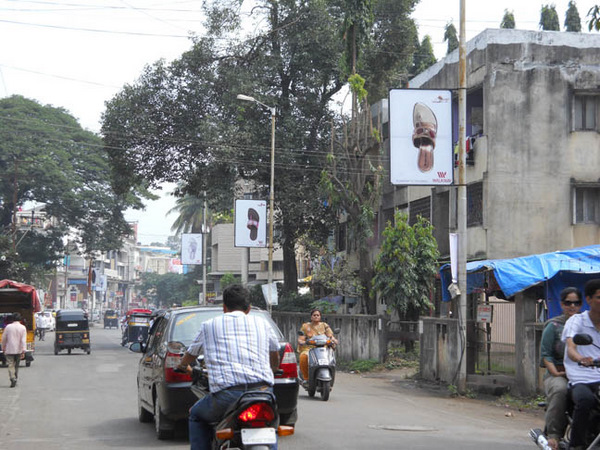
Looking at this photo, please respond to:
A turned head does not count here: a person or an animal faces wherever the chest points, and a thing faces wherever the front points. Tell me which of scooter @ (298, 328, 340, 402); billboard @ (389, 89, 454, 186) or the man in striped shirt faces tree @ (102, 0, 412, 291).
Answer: the man in striped shirt

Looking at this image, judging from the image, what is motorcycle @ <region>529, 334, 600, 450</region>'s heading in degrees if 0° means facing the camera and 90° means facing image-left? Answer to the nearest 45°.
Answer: approximately 315°

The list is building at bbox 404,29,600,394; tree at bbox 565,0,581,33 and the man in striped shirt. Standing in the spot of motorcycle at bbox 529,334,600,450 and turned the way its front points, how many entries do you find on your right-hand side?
1

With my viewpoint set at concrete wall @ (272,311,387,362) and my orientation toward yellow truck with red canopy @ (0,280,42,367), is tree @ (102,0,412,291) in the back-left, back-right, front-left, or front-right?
front-right

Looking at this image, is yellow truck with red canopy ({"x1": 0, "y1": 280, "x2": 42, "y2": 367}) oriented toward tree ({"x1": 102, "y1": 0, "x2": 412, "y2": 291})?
no

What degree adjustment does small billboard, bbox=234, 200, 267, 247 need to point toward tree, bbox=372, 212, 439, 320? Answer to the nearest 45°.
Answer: approximately 45° to its left

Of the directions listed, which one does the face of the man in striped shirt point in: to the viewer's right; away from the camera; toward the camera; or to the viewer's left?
away from the camera

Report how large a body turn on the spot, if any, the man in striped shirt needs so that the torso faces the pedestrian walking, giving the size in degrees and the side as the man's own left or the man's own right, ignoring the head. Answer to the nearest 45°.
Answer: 0° — they already face them

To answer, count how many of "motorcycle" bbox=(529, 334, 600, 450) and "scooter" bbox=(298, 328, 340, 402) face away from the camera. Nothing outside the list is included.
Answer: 0

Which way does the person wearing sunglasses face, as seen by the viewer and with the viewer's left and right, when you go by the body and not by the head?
facing the viewer and to the right of the viewer

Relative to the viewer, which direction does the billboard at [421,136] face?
toward the camera

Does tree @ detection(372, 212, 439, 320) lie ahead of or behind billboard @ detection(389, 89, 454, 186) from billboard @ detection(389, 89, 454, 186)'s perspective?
behind

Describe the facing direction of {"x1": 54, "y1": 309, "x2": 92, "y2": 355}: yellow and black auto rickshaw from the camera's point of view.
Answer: facing away from the viewer
